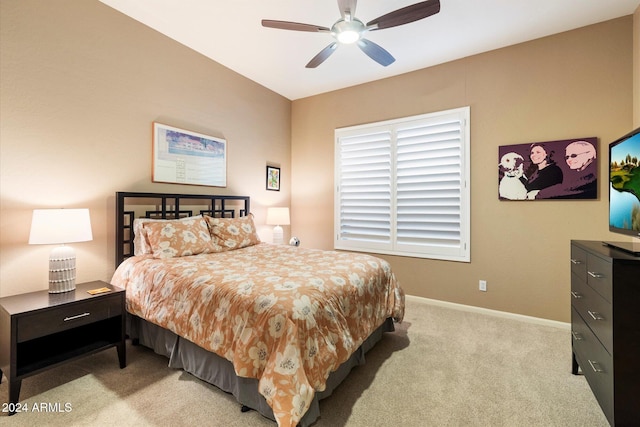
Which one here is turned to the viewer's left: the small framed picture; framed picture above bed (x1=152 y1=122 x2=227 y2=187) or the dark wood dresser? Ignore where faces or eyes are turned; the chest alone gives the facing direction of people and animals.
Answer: the dark wood dresser

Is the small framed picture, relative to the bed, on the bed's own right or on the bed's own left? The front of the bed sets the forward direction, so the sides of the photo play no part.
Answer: on the bed's own left

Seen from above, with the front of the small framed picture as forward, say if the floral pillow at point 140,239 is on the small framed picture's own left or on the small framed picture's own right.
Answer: on the small framed picture's own right

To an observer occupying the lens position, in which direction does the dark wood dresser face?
facing to the left of the viewer

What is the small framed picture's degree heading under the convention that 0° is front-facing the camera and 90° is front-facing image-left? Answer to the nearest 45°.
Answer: approximately 315°

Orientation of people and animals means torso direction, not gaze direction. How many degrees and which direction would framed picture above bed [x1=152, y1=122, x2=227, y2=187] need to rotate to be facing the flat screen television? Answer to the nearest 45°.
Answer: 0° — it already faces it

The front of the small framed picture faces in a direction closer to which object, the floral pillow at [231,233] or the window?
the window

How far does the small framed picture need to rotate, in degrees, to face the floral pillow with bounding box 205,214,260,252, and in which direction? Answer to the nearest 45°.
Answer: approximately 45° to its right

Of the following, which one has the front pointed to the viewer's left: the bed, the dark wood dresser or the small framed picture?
the dark wood dresser

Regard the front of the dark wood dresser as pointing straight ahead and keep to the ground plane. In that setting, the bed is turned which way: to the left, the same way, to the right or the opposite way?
the opposite way
